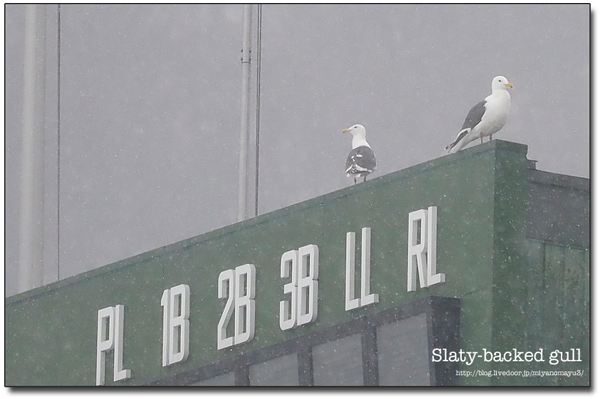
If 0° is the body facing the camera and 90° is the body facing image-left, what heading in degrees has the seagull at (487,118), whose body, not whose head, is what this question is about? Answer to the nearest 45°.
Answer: approximately 315°

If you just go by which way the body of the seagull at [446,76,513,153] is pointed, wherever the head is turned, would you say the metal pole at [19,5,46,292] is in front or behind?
behind

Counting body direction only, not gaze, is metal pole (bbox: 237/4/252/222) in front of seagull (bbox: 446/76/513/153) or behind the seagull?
behind

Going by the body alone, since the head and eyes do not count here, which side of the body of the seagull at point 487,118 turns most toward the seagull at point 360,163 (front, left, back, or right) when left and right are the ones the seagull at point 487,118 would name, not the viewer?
back
